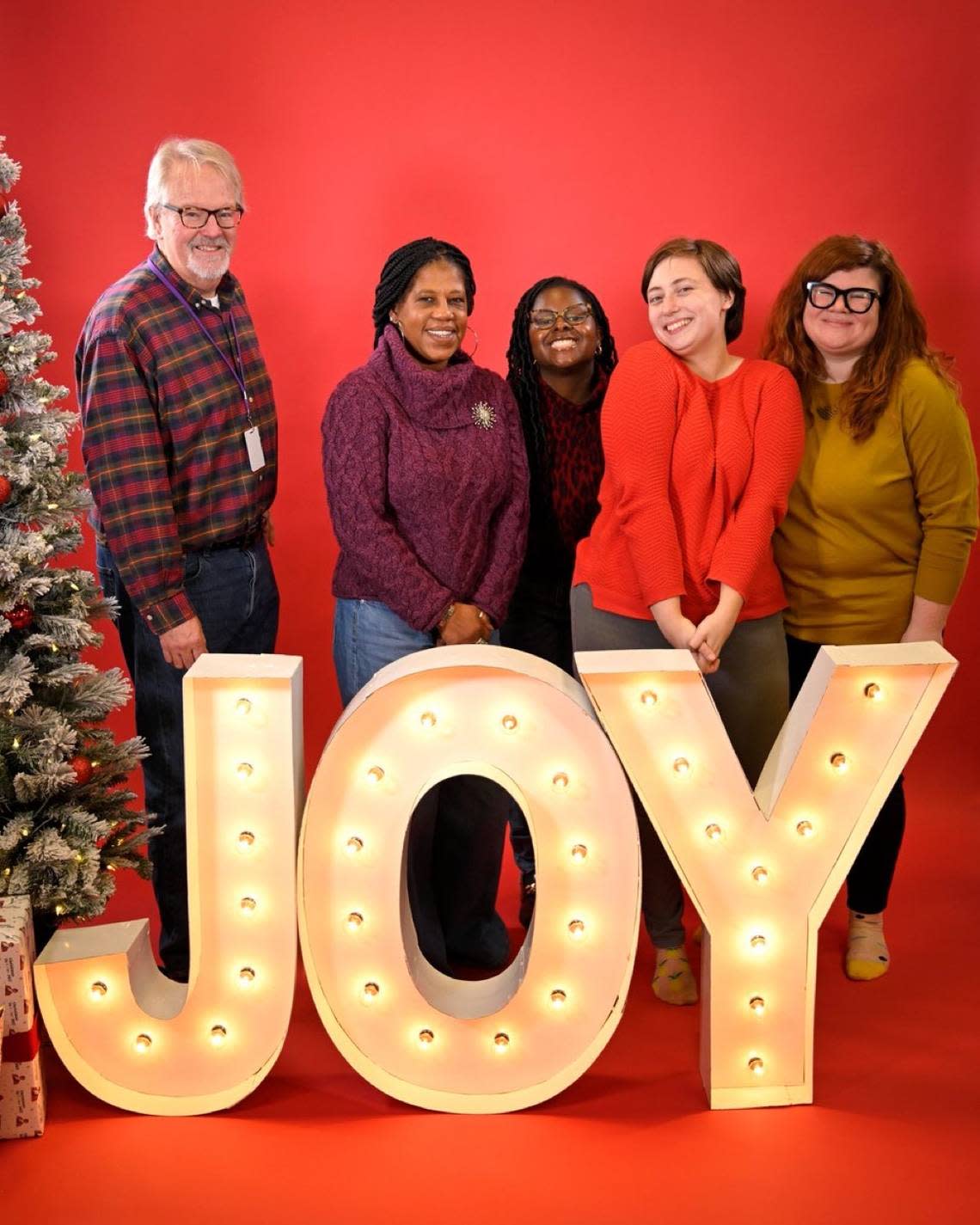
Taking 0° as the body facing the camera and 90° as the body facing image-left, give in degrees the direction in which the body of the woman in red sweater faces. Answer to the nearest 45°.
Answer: approximately 0°

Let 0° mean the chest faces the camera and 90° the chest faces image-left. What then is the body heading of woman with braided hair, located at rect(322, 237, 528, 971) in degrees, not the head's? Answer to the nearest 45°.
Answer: approximately 315°

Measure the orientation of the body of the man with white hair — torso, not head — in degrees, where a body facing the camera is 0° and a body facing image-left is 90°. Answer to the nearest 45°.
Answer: approximately 315°

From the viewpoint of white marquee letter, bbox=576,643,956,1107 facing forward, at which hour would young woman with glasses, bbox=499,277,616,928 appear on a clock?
The young woman with glasses is roughly at 5 o'clock from the white marquee letter.

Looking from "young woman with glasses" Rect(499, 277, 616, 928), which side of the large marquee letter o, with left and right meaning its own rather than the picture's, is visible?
back

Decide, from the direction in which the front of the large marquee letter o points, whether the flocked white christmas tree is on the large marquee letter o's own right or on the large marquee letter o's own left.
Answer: on the large marquee letter o's own right
